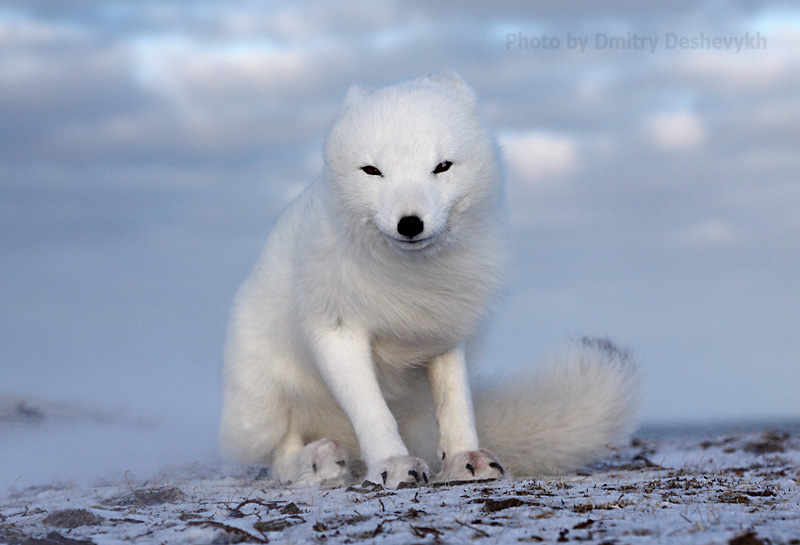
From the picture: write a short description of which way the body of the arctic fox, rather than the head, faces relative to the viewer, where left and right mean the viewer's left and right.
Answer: facing the viewer and to the right of the viewer
